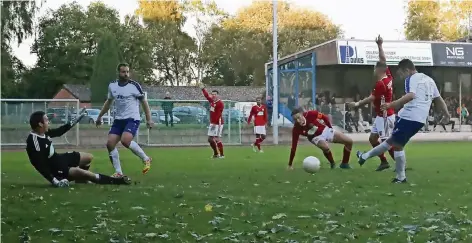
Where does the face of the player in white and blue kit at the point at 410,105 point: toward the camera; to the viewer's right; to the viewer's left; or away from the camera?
to the viewer's left

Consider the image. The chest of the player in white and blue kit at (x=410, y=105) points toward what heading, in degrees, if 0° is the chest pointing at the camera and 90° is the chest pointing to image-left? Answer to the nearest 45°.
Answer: approximately 135°

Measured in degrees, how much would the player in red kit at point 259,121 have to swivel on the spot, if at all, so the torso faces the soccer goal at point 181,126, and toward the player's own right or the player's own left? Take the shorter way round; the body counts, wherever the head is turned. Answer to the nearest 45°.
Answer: approximately 135° to the player's own right

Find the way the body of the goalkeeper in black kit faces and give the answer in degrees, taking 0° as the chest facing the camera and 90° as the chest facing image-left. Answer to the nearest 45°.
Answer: approximately 270°

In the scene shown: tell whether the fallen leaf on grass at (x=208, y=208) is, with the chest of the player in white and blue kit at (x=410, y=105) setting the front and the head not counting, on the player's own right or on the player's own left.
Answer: on the player's own left

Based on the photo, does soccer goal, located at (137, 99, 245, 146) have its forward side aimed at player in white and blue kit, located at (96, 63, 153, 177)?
yes

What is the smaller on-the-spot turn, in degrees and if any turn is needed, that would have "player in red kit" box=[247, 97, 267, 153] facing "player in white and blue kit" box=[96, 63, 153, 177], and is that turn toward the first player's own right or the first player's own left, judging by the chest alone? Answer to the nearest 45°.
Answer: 0° — they already face them

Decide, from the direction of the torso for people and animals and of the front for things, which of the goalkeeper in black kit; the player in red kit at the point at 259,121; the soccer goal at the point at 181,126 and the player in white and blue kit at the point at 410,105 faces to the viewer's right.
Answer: the goalkeeper in black kit

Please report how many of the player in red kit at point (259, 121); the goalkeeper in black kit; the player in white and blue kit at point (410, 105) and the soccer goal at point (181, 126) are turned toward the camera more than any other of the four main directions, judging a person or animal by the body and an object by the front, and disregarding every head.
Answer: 2

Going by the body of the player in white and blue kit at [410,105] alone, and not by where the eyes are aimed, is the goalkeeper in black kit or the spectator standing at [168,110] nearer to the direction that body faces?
the spectator standing
